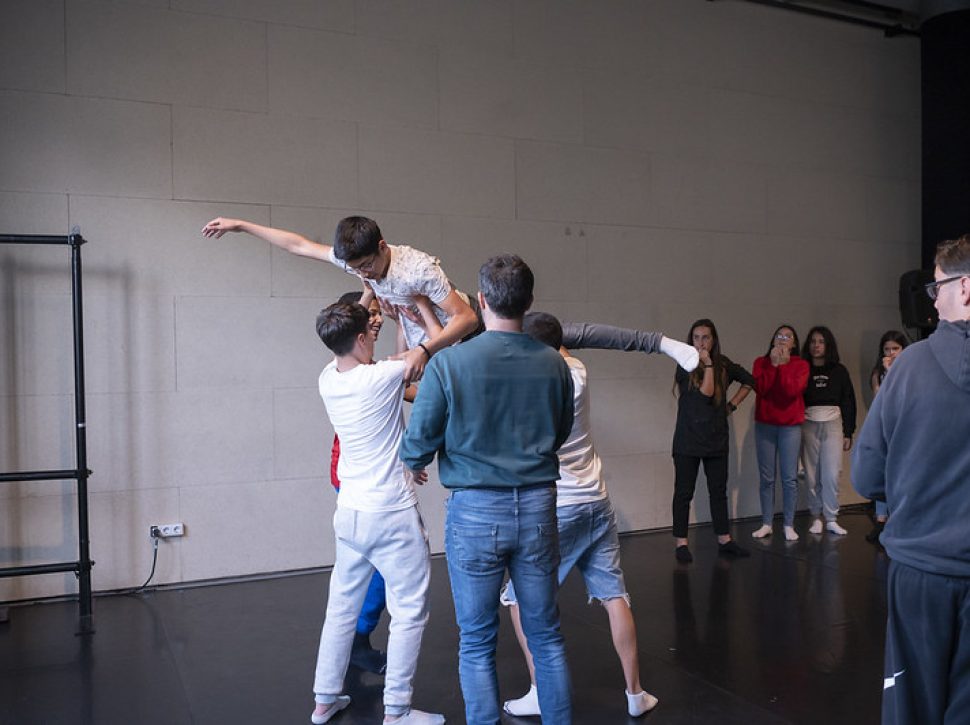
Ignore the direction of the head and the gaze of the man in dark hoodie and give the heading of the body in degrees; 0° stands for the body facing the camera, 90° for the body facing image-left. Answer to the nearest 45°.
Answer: approximately 135°

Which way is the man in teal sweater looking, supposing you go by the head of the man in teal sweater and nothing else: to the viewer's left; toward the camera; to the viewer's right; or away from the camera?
away from the camera

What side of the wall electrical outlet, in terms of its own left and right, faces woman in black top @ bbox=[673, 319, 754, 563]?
left

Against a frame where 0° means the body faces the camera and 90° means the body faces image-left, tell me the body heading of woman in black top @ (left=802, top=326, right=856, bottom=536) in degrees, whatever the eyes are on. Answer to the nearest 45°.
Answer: approximately 0°

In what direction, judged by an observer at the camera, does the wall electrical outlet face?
facing the viewer

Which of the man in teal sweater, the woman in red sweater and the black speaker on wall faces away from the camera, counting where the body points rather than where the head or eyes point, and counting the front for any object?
the man in teal sweater

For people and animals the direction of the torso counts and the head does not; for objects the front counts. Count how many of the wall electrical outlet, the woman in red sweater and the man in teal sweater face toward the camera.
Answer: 2

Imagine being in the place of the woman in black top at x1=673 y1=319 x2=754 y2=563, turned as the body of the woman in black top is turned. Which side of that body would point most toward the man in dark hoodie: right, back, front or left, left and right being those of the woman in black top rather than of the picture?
front

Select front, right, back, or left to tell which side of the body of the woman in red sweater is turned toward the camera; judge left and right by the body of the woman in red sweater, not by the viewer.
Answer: front

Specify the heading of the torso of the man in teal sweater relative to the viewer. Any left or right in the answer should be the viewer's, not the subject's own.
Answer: facing away from the viewer

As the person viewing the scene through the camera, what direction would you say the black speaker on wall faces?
facing the viewer and to the left of the viewer
